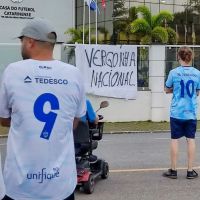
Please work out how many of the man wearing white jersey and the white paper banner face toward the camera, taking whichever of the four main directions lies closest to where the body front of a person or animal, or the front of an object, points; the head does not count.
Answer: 1

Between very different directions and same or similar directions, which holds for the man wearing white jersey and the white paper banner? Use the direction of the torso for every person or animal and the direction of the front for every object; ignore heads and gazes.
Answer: very different directions

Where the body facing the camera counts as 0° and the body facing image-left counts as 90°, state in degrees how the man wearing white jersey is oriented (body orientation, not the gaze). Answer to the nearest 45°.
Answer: approximately 180°

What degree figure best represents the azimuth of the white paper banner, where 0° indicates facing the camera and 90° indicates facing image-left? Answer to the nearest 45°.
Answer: approximately 0°

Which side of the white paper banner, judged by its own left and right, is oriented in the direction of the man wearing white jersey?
front

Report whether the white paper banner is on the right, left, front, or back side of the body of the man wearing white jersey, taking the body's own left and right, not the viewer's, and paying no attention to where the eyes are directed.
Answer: front
